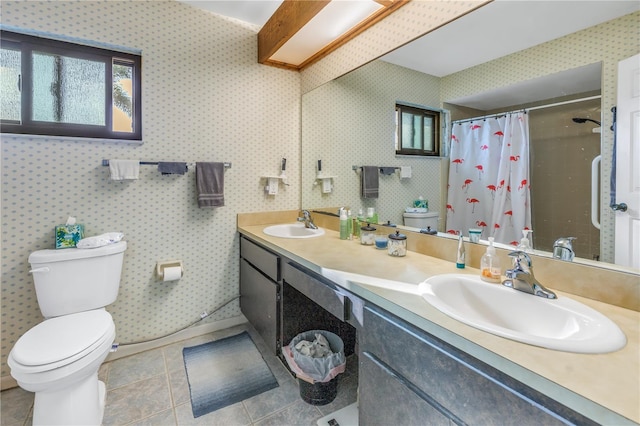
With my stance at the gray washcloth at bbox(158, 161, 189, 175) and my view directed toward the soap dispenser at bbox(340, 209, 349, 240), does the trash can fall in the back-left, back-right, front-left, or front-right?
front-right

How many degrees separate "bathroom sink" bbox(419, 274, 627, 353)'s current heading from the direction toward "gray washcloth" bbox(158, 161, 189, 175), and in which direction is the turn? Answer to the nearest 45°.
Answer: approximately 45° to its right

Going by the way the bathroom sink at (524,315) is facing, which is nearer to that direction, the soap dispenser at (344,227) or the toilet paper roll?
the toilet paper roll

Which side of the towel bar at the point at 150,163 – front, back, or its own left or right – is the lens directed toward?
front

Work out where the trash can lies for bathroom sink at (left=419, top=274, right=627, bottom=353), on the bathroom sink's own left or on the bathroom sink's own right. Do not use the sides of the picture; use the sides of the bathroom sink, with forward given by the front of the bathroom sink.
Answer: on the bathroom sink's own right

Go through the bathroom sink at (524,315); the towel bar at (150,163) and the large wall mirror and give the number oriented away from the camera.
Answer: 0

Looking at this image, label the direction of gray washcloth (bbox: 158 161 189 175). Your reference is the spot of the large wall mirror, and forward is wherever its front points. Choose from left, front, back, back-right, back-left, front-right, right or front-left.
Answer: front-right

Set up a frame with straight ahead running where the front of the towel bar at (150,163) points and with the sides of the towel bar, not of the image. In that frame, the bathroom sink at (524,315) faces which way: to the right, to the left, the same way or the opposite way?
to the right

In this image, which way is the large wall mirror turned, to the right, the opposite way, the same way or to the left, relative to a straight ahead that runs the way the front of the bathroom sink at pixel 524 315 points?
the same way

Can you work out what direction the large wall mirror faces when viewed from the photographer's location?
facing the viewer and to the left of the viewer

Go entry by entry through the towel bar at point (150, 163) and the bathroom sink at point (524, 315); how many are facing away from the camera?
0

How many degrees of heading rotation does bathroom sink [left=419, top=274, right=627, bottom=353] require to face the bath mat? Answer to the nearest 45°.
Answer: approximately 45° to its right

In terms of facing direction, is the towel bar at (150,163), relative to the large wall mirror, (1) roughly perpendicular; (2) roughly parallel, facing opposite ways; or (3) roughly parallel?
roughly perpendicular
